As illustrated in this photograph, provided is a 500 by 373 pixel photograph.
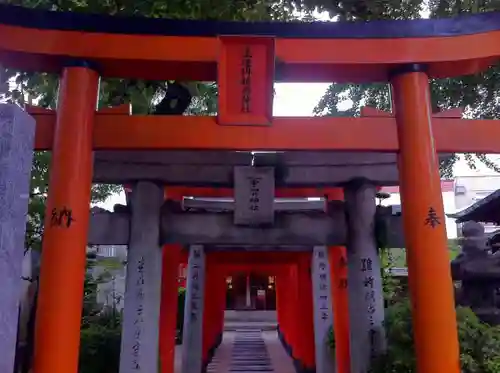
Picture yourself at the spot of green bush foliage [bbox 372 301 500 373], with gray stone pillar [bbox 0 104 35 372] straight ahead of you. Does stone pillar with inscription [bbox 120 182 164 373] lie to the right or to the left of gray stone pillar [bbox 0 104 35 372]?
right

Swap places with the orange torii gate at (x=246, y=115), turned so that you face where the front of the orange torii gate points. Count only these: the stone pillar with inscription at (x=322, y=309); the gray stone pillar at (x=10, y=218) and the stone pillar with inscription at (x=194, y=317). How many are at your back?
2

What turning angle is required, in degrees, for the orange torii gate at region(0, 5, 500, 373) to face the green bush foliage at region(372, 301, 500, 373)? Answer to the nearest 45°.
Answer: approximately 135° to its left

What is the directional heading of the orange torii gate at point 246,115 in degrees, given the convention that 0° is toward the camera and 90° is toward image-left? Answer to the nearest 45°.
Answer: approximately 0°

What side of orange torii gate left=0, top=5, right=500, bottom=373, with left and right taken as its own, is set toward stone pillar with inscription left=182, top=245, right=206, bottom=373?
back

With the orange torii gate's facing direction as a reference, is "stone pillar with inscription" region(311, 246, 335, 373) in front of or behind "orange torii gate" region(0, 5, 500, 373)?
behind

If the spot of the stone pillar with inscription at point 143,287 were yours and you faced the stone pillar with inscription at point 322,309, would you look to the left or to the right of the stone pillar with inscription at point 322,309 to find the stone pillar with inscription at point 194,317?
left
